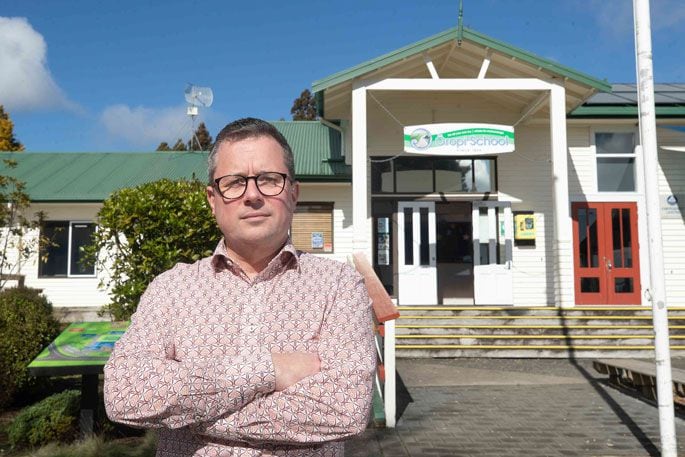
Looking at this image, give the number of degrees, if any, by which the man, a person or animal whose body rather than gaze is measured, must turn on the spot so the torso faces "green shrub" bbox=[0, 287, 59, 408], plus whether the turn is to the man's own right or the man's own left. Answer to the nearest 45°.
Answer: approximately 135° to the man's own right

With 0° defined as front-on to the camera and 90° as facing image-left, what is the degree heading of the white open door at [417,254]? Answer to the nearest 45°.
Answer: approximately 0°

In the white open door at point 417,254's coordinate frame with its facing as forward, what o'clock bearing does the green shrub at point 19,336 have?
The green shrub is roughly at 1 o'clock from the white open door.

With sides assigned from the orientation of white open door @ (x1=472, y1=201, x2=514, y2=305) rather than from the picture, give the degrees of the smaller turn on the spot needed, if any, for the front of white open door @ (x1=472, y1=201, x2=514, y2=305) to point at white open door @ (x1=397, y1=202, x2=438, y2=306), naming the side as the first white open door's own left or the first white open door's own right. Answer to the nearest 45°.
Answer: approximately 90° to the first white open door's own right

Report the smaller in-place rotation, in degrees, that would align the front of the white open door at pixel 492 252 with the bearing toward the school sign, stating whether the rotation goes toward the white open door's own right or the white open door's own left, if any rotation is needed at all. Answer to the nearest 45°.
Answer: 0° — it already faces it

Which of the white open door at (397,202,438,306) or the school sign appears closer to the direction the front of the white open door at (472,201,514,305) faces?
the school sign

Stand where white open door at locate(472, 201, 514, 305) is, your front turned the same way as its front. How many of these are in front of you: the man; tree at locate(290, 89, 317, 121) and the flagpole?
2
